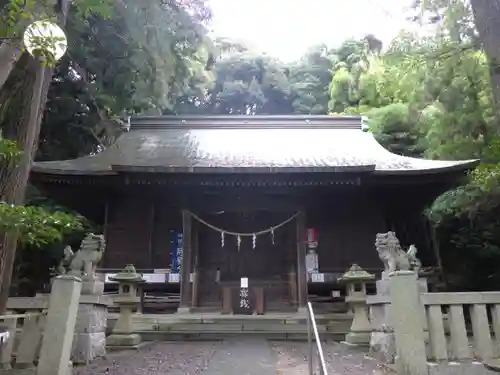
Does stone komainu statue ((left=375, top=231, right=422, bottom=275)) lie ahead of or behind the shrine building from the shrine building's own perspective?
ahead

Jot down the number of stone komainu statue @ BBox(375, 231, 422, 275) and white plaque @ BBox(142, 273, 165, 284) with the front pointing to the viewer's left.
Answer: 1

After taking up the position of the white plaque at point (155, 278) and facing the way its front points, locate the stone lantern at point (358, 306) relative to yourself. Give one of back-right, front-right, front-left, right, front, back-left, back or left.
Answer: front-left

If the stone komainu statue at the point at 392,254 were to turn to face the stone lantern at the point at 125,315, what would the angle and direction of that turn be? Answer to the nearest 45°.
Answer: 0° — it already faces it

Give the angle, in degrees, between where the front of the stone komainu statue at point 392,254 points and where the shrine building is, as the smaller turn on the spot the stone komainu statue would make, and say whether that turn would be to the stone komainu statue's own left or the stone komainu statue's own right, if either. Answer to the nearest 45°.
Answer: approximately 45° to the stone komainu statue's own right

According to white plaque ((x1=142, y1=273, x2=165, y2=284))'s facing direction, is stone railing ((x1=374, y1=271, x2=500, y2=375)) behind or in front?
in front

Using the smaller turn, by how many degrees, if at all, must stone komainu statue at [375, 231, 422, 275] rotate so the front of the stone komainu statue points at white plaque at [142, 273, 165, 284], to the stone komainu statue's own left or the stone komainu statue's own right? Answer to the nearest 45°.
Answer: approximately 45° to the stone komainu statue's own right

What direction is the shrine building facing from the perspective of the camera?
toward the camera

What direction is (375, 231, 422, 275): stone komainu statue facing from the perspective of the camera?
to the viewer's left

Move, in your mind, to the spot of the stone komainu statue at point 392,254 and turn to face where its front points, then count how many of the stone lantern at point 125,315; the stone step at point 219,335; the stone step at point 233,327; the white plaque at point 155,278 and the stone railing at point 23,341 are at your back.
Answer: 0

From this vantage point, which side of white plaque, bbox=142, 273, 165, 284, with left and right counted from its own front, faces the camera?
front

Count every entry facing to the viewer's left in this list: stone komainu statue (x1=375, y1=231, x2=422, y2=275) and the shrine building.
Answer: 1

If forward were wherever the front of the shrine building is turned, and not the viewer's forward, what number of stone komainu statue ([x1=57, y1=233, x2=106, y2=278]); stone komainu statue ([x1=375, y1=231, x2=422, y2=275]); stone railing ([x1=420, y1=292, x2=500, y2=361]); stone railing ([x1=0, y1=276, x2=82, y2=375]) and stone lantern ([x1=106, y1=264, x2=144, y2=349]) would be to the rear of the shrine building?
0

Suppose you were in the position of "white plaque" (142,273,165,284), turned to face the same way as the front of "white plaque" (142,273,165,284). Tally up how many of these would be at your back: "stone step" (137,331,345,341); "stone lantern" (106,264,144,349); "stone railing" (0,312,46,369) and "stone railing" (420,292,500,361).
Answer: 0

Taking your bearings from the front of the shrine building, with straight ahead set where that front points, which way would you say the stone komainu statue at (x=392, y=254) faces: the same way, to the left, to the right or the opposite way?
to the right
